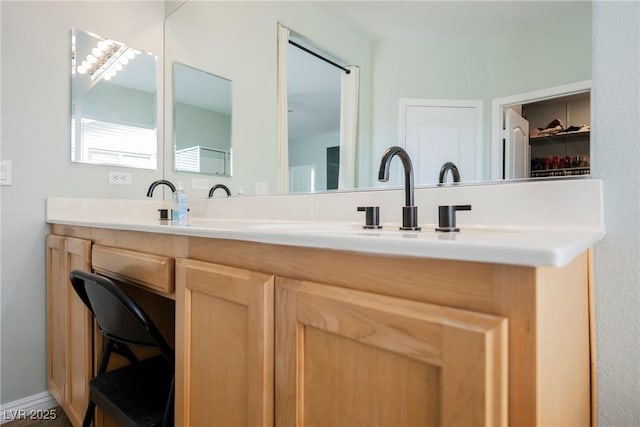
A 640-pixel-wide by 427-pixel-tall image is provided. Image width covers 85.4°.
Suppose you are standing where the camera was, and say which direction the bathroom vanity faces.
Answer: facing the viewer and to the left of the viewer
